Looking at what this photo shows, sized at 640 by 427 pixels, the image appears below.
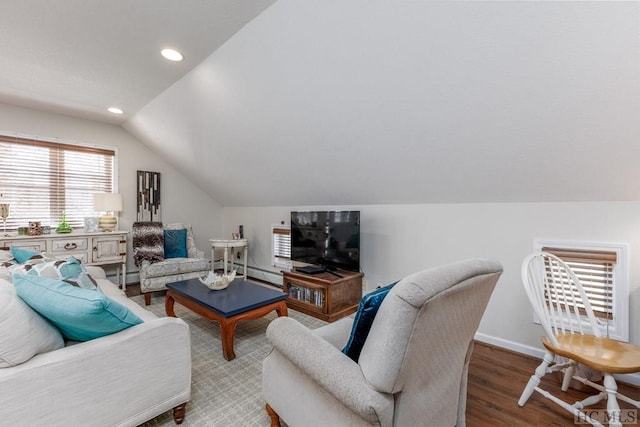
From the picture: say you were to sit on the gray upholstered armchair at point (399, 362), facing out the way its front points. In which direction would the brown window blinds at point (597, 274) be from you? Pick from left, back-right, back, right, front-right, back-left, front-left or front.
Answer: right

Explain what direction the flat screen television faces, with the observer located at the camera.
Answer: facing the viewer and to the left of the viewer

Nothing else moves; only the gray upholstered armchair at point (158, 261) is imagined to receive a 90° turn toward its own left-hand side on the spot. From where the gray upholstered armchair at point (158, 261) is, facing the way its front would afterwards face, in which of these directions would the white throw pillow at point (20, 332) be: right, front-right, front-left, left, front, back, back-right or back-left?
back-right

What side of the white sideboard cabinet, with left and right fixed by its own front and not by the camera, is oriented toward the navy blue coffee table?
front

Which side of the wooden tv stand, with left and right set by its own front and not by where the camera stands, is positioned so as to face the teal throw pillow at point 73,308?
front

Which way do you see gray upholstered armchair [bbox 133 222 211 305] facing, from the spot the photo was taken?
facing the viewer and to the right of the viewer

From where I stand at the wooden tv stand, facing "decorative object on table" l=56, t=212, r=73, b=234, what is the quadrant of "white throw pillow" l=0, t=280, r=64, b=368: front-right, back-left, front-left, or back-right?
front-left

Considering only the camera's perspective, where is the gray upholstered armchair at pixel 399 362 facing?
facing away from the viewer and to the left of the viewer

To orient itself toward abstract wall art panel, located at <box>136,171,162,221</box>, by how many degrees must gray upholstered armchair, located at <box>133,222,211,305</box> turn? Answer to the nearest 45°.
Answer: approximately 135° to its left
